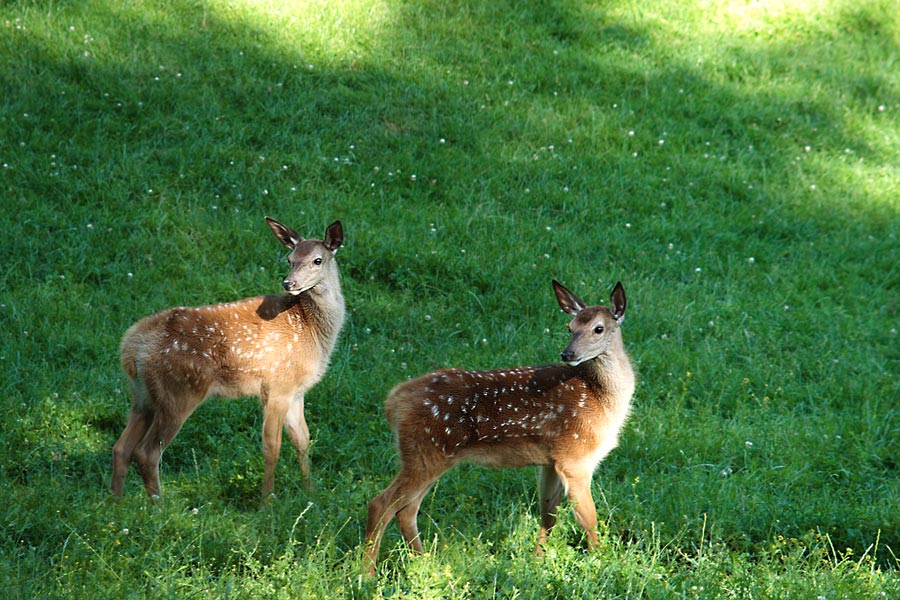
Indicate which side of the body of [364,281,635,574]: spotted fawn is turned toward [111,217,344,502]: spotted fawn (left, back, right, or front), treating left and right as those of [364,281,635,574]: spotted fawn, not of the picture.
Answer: back

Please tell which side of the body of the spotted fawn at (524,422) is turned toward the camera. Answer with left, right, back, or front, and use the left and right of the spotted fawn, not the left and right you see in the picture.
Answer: right

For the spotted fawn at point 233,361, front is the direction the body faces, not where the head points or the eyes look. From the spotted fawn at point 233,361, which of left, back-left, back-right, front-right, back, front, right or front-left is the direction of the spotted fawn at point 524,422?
front-right

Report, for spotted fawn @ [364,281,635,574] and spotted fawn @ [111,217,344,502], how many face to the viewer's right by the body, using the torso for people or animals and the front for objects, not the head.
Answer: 2

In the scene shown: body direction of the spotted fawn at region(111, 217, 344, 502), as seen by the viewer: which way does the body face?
to the viewer's right
